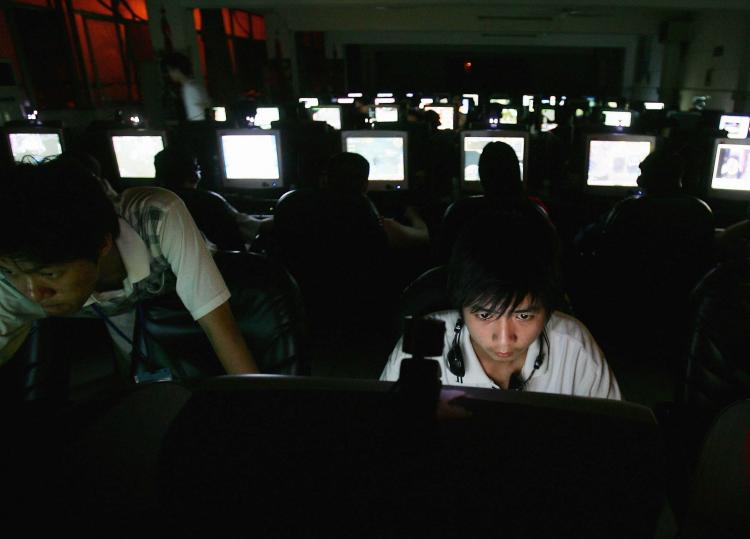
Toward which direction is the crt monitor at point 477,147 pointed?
toward the camera

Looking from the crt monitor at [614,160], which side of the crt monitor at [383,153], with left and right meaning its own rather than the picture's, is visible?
left

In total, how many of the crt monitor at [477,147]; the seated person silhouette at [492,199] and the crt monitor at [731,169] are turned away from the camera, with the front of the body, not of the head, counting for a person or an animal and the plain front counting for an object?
1

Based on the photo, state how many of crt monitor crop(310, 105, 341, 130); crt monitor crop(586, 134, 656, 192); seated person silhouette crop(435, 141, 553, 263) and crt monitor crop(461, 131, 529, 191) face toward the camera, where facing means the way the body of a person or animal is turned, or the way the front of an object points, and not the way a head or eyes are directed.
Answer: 3

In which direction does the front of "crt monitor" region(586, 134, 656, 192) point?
toward the camera

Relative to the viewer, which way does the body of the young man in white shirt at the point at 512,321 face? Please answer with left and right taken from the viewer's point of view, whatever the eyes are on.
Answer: facing the viewer

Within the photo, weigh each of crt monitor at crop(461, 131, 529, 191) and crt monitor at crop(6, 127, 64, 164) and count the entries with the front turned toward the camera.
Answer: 2

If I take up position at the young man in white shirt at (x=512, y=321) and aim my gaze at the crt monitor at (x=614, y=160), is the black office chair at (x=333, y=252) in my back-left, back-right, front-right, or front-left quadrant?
front-left

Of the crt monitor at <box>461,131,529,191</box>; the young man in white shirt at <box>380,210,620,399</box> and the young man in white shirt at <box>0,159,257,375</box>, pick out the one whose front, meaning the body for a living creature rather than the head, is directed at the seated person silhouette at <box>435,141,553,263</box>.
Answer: the crt monitor

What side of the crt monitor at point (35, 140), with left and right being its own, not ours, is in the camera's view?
front

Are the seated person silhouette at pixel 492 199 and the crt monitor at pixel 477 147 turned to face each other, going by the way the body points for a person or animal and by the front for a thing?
yes

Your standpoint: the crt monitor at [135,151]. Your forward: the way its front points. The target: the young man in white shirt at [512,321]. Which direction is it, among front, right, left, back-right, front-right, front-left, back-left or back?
front
